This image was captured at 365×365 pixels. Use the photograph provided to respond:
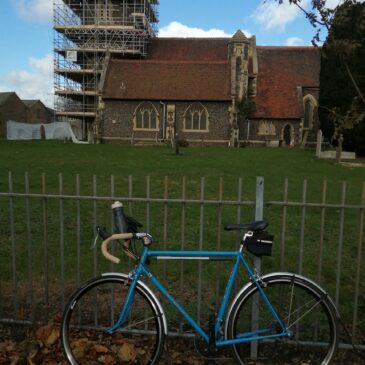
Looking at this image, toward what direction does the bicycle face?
to the viewer's left

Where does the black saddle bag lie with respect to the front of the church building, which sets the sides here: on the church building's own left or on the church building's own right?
on the church building's own left

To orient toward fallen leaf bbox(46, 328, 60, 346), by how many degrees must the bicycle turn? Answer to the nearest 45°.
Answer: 0° — it already faces it

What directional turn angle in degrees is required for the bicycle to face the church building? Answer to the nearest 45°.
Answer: approximately 90° to its right

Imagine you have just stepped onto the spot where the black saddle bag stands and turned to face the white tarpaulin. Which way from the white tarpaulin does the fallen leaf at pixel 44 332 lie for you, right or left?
left

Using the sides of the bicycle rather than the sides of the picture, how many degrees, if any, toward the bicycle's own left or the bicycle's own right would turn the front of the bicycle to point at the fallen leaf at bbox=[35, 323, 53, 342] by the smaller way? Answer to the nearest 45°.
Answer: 0° — it already faces it
